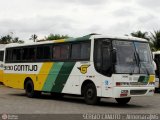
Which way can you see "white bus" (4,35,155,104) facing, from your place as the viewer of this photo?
facing the viewer and to the right of the viewer
